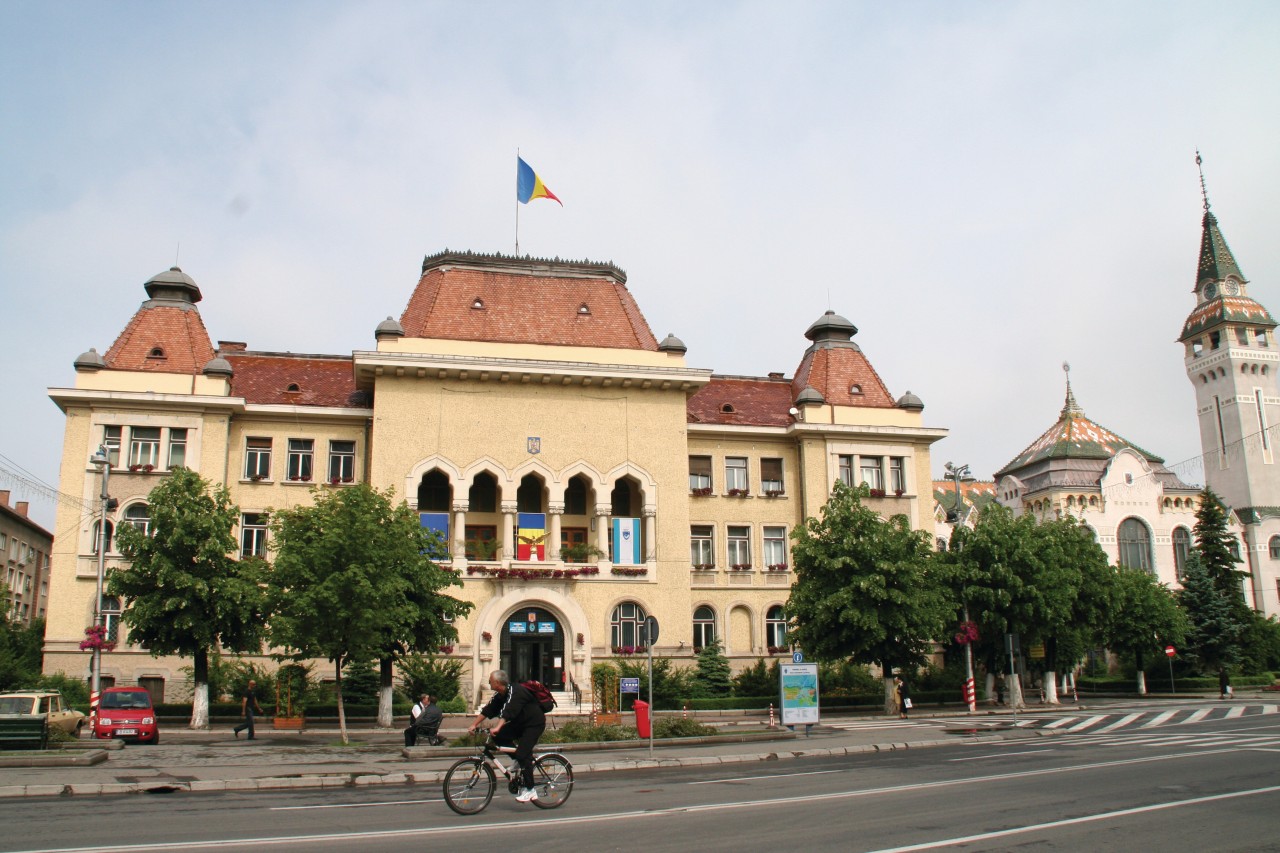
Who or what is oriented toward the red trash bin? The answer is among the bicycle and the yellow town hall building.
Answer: the yellow town hall building

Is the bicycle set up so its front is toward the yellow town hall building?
no

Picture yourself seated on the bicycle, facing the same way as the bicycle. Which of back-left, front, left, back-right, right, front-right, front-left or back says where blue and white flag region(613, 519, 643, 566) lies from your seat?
right

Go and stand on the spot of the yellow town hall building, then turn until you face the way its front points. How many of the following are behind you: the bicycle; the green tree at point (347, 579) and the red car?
0

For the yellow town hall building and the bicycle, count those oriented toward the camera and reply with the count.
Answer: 1

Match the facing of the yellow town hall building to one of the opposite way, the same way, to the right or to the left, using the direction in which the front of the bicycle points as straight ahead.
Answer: to the left

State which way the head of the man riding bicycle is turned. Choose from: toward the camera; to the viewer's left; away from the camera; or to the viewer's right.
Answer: to the viewer's left

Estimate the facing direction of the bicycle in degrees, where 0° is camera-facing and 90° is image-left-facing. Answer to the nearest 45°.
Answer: approximately 90°

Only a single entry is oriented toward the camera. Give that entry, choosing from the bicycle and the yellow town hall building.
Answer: the yellow town hall building

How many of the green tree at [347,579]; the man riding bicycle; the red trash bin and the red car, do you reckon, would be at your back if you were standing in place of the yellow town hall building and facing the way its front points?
0

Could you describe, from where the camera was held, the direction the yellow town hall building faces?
facing the viewer

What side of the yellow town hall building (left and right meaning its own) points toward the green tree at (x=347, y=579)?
front

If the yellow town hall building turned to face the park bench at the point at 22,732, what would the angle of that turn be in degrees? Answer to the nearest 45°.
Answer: approximately 45° to its right

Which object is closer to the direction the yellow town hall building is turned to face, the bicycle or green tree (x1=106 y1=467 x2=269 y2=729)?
the bicycle
